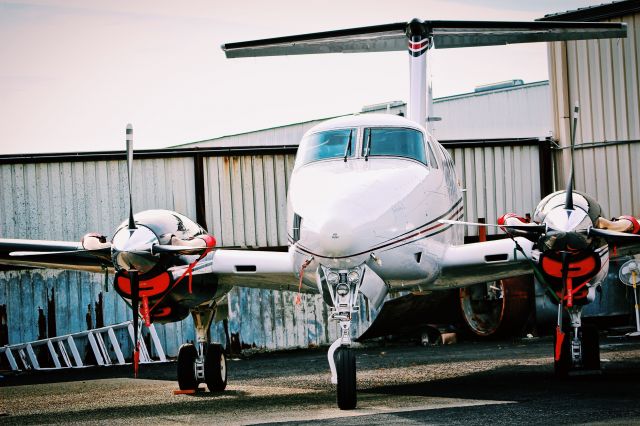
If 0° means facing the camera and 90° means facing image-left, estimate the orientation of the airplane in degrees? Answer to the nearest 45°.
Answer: approximately 0°

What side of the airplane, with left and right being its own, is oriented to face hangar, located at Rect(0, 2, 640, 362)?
back

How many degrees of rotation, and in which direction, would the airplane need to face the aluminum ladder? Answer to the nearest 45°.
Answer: approximately 135° to its right
